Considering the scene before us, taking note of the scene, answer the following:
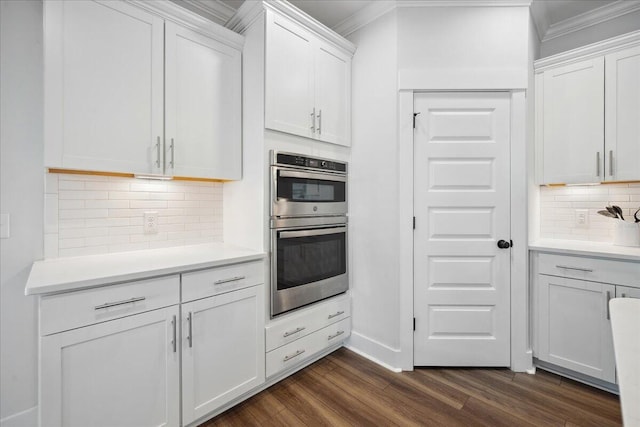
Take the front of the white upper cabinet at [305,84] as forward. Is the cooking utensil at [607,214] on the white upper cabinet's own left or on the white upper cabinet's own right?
on the white upper cabinet's own left

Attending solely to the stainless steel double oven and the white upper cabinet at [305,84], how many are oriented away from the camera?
0

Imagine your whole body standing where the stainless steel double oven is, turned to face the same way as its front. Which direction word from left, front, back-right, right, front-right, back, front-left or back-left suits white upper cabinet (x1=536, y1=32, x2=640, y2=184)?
front-left

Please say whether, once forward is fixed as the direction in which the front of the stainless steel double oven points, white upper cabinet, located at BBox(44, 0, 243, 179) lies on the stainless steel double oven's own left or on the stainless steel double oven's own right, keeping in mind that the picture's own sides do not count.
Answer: on the stainless steel double oven's own right

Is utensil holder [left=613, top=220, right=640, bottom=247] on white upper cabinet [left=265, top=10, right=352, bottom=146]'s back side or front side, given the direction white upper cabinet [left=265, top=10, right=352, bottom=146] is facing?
on the front side

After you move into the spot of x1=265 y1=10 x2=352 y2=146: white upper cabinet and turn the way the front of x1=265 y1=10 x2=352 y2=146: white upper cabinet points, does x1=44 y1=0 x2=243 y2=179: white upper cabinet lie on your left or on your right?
on your right

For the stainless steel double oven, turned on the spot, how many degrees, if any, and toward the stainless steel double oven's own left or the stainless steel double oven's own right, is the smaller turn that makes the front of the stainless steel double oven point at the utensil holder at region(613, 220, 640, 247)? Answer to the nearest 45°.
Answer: approximately 45° to the stainless steel double oven's own left

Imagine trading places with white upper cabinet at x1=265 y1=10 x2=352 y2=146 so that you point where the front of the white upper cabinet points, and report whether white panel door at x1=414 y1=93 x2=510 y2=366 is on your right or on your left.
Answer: on your left

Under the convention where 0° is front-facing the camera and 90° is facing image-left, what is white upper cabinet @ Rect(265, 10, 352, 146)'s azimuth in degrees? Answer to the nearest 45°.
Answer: approximately 315°

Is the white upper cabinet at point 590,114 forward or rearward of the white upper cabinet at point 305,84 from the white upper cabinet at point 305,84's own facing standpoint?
forward

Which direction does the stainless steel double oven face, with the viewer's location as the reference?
facing the viewer and to the right of the viewer
